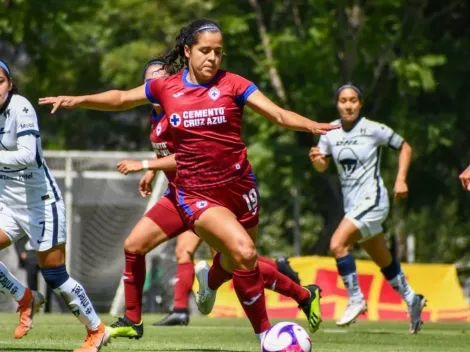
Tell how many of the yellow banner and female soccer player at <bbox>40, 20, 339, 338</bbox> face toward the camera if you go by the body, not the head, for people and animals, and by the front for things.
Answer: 2

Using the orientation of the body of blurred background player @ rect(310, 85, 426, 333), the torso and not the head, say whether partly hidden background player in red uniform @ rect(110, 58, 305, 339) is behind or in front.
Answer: in front

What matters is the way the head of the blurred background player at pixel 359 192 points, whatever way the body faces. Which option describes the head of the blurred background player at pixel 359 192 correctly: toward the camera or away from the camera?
toward the camera

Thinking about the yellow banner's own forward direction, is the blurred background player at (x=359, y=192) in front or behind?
in front

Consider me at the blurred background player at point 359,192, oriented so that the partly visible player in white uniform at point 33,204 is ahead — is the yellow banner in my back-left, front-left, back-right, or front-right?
back-right

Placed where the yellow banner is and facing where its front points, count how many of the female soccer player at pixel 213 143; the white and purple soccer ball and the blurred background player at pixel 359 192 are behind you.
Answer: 0

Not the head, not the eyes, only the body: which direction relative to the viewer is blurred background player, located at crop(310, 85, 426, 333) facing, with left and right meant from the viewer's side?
facing the viewer and to the left of the viewer

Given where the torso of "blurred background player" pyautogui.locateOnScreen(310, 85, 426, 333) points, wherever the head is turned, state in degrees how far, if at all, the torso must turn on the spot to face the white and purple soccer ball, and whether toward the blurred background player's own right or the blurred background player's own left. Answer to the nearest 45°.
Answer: approximately 45° to the blurred background player's own left

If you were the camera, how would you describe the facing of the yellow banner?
facing the viewer

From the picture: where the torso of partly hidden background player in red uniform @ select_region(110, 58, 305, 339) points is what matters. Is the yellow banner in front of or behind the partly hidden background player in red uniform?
behind

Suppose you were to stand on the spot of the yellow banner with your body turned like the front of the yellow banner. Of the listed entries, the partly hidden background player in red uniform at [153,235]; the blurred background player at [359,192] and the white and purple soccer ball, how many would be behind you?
0
